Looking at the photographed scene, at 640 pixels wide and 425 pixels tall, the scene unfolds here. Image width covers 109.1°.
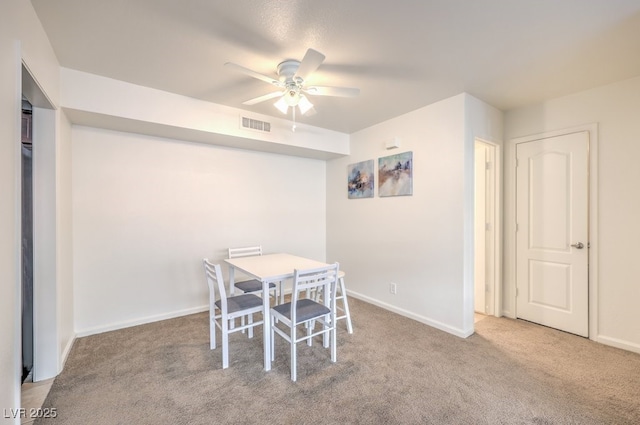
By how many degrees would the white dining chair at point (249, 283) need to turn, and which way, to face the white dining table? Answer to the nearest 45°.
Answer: approximately 45° to its right

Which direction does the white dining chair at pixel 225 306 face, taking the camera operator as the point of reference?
facing away from the viewer and to the right of the viewer

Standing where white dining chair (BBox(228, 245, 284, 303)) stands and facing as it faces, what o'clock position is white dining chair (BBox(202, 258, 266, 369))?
white dining chair (BBox(202, 258, 266, 369)) is roughly at 2 o'clock from white dining chair (BBox(228, 245, 284, 303)).

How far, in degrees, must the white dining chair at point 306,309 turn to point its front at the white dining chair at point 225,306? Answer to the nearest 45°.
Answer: approximately 45° to its left

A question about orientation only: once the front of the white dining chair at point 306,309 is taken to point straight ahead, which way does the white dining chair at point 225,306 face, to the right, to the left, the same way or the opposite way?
to the right

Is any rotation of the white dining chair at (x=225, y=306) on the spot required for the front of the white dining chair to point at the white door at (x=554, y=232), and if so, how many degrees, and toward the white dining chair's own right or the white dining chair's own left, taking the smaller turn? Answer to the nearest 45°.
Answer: approximately 45° to the white dining chair's own right

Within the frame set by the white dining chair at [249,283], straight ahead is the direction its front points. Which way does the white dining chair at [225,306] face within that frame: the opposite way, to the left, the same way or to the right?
to the left

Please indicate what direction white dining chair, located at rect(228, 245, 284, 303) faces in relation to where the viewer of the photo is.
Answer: facing the viewer and to the right of the viewer

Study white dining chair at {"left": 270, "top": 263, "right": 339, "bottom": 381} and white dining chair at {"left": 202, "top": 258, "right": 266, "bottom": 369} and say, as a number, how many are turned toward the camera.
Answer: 0

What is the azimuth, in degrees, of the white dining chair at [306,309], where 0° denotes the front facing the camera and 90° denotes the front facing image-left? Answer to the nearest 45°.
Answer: approximately 135°

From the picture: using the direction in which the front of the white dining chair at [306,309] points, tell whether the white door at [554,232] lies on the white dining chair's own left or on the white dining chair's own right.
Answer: on the white dining chair's own right

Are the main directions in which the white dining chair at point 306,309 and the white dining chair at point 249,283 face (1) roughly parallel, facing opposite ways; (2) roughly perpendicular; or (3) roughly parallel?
roughly parallel, facing opposite ways

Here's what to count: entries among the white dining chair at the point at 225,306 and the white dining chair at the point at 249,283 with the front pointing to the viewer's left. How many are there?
0

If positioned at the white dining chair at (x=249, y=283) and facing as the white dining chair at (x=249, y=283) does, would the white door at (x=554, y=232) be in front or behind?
in front
